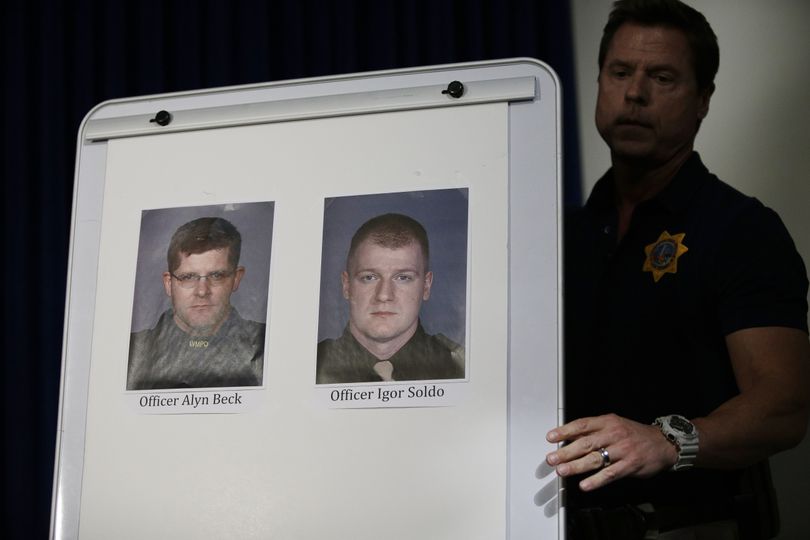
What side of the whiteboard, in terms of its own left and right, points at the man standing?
left

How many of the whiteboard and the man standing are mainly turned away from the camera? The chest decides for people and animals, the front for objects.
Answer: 0

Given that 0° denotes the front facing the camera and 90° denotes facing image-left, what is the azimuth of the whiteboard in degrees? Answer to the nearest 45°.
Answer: approximately 0°
